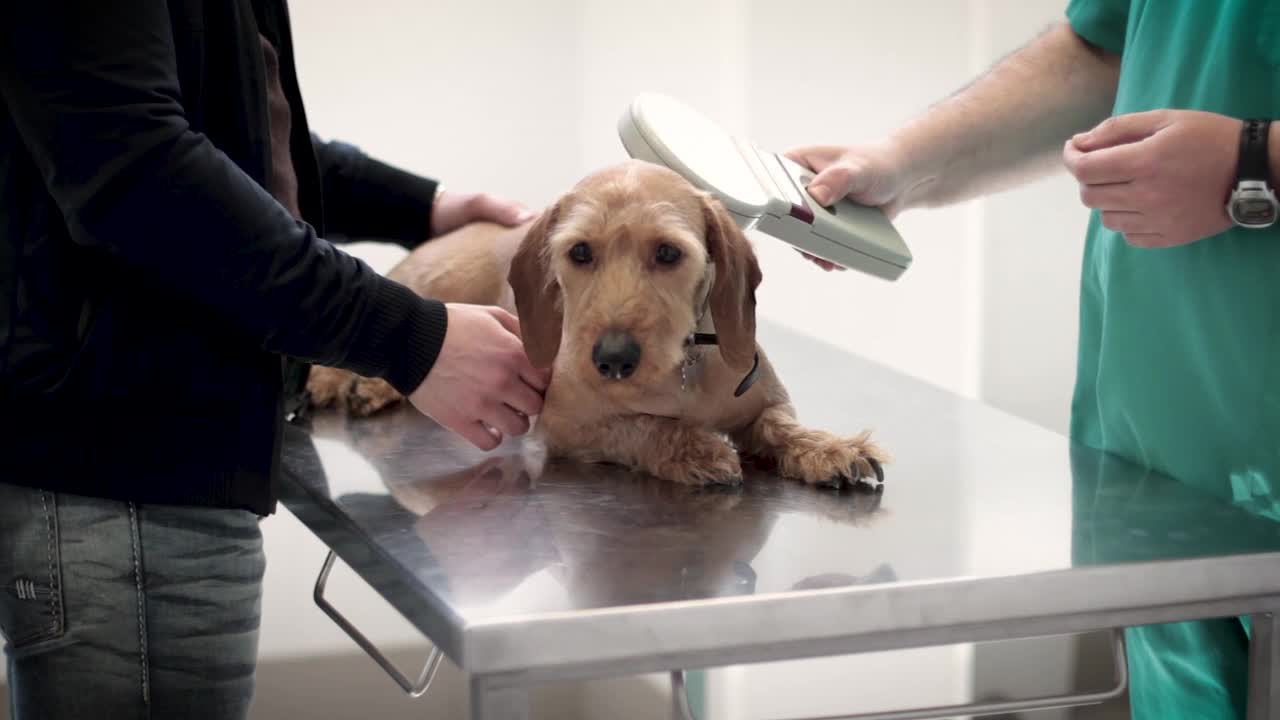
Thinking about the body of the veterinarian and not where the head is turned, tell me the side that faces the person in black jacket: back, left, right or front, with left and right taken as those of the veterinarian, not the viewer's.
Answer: front

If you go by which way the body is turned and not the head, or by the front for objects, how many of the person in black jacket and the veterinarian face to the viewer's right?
1

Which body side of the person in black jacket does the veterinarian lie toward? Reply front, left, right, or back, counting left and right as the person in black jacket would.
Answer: front

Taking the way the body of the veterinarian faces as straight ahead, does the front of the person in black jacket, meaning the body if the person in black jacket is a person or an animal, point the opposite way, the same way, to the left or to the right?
the opposite way

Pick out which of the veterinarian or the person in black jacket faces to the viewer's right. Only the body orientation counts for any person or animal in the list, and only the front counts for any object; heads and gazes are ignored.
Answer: the person in black jacket

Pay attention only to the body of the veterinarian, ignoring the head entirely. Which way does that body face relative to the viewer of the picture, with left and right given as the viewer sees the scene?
facing the viewer and to the left of the viewer

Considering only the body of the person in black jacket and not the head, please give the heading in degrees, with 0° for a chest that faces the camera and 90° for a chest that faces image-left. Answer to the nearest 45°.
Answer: approximately 270°

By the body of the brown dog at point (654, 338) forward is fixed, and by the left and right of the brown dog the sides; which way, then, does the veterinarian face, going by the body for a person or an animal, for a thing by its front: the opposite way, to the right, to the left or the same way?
to the right
